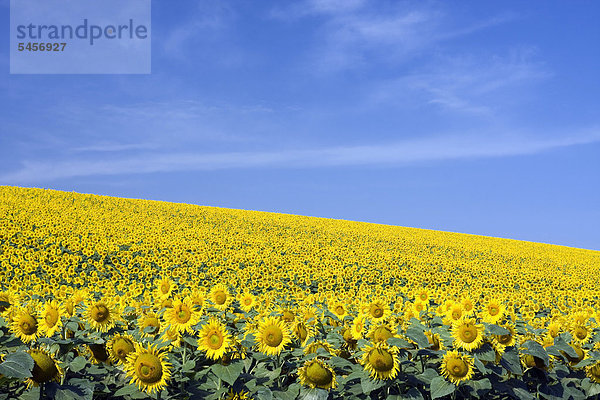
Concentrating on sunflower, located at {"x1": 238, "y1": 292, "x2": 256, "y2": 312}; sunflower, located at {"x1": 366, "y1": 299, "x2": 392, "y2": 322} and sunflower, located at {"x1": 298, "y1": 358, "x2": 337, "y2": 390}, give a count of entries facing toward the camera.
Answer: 3

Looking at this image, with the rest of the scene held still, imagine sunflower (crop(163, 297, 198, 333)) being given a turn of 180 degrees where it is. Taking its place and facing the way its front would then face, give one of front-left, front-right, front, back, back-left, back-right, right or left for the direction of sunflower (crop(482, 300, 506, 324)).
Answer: right

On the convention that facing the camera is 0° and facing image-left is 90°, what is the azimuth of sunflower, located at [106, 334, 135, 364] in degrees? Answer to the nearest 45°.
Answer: approximately 0°

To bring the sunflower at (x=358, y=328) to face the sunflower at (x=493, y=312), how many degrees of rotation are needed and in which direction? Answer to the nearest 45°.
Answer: approximately 45° to its left

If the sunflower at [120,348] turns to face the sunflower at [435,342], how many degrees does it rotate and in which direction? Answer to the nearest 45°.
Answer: approximately 90° to its left

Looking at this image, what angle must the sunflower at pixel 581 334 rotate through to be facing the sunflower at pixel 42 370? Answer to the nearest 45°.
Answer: approximately 45° to its right

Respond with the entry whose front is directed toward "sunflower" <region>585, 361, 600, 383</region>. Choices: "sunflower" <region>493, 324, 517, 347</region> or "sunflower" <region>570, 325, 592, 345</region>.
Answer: "sunflower" <region>570, 325, 592, 345</region>

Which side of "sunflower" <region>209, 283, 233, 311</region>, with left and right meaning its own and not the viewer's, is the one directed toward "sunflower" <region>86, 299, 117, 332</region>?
right

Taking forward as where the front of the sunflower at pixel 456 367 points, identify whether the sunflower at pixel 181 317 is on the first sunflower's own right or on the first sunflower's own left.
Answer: on the first sunflower's own right

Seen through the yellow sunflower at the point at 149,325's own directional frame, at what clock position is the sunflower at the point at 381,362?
The sunflower is roughly at 10 o'clock from the yellow sunflower.
